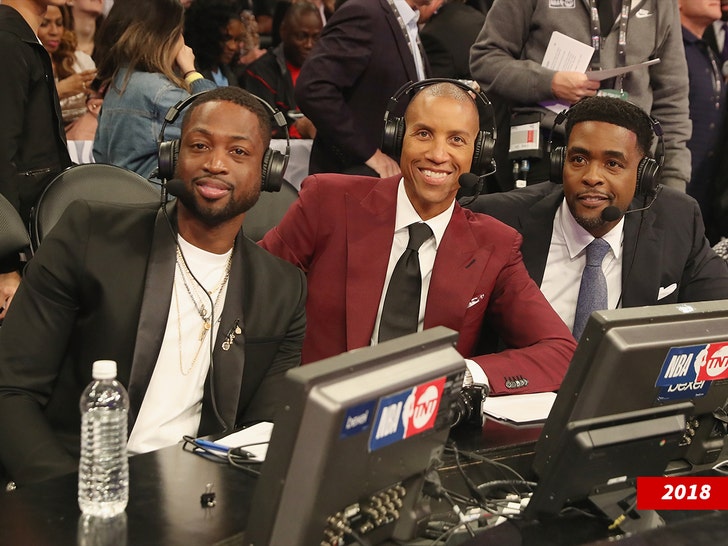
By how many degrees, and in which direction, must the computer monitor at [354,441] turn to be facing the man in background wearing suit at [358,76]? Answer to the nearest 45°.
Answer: approximately 45° to its right

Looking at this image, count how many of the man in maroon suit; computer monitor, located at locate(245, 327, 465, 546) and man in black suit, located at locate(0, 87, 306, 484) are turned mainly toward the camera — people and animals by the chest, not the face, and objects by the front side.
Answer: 2

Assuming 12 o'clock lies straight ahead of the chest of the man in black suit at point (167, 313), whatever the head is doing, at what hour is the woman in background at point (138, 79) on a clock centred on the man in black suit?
The woman in background is roughly at 6 o'clock from the man in black suit.

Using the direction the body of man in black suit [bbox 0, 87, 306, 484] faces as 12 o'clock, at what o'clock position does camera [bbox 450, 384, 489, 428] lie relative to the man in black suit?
The camera is roughly at 10 o'clock from the man in black suit.

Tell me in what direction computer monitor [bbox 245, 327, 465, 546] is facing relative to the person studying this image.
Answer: facing away from the viewer and to the left of the viewer

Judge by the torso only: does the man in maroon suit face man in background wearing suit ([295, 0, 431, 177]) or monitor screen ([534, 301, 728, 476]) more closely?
the monitor screen

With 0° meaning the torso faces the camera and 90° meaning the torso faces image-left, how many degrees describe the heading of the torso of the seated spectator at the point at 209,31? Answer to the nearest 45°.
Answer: approximately 315°

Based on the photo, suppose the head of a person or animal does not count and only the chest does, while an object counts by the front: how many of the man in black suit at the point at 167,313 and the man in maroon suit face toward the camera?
2

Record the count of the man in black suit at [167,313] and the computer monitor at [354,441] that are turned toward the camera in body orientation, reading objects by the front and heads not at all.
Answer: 1

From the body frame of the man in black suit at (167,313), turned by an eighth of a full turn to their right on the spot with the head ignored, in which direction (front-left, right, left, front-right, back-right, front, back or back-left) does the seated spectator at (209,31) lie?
back-right

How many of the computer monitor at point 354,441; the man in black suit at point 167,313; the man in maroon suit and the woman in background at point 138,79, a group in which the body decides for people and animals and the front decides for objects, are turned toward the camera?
2

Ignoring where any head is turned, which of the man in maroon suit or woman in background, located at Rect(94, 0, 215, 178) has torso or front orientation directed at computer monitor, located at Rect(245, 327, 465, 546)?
the man in maroon suit
